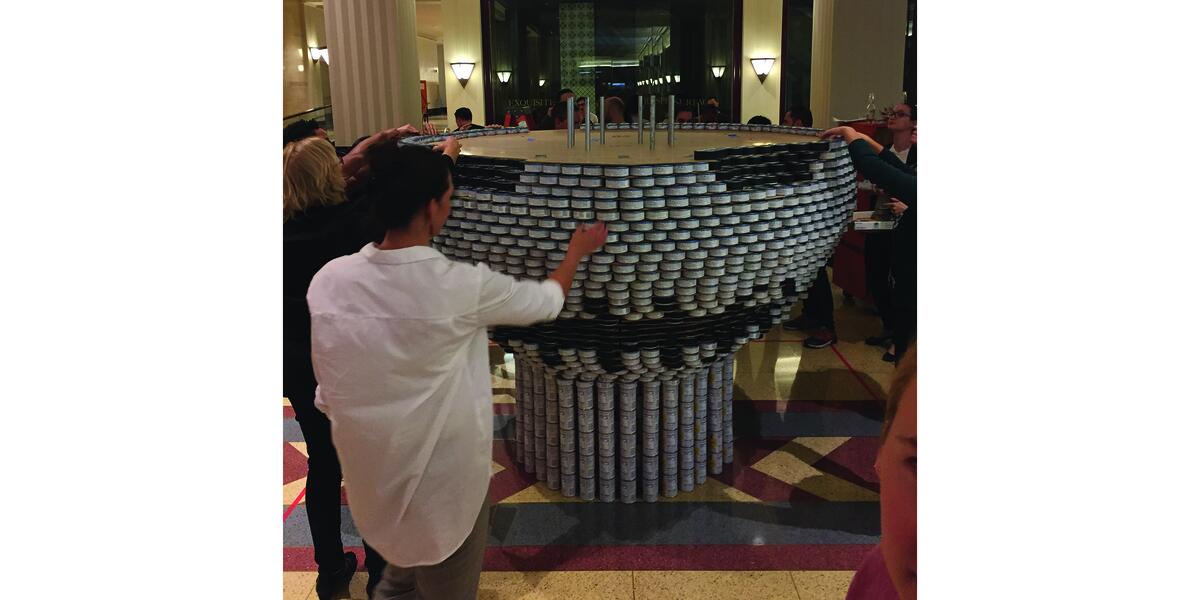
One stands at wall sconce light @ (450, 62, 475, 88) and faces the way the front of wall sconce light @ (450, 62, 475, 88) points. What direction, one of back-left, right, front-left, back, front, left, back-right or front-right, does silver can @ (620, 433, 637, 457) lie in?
front

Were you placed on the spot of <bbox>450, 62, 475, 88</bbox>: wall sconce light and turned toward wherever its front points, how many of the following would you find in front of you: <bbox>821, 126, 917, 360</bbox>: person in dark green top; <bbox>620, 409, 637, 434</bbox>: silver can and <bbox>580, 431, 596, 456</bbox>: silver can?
3

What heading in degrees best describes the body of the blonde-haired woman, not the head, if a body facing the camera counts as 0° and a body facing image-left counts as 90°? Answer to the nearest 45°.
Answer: approximately 225°

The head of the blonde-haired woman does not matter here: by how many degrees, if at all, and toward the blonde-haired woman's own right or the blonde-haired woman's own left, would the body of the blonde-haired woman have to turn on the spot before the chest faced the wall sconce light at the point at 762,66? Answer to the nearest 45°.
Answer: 0° — they already face it

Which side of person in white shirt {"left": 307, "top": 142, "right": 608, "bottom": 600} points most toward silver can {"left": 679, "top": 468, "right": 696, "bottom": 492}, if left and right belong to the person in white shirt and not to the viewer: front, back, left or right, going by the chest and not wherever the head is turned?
front

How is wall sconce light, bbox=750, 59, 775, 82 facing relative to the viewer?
toward the camera

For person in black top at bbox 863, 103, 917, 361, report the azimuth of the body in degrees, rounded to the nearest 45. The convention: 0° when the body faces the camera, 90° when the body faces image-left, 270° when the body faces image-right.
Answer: approximately 45°

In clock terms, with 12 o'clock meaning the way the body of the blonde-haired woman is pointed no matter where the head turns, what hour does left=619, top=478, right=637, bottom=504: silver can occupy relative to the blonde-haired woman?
The silver can is roughly at 12 o'clock from the blonde-haired woman.

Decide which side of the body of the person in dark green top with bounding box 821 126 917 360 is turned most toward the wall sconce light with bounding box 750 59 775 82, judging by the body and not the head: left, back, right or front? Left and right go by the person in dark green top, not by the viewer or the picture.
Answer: right

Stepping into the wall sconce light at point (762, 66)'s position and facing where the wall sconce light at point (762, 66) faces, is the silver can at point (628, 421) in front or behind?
in front

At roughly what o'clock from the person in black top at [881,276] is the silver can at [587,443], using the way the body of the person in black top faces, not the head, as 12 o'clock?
The silver can is roughly at 11 o'clock from the person in black top.

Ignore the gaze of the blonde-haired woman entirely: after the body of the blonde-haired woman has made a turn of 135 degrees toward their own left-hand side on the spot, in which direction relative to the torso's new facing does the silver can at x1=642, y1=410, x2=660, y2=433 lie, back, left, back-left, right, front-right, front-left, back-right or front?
back-right

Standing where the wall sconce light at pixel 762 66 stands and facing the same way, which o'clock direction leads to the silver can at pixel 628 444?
The silver can is roughly at 12 o'clock from the wall sconce light.

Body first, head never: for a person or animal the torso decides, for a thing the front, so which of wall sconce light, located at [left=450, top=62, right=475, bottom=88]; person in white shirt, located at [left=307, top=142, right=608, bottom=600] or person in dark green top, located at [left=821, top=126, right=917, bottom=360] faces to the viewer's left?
the person in dark green top

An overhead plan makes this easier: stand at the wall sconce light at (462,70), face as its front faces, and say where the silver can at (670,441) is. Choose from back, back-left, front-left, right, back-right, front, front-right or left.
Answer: front

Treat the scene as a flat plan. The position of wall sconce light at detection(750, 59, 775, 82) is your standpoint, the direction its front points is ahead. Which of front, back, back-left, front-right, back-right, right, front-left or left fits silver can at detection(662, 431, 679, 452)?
front

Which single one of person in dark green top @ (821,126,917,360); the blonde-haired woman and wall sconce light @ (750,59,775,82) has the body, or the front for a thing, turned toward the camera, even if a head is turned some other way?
the wall sconce light

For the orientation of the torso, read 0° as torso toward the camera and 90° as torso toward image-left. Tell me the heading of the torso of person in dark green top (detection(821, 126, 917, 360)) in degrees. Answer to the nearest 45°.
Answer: approximately 90°

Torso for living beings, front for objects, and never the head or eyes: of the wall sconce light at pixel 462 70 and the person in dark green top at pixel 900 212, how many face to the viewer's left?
1

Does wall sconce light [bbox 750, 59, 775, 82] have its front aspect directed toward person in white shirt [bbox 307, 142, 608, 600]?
yes

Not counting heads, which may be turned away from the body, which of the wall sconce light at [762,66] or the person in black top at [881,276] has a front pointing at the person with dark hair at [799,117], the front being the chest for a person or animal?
the wall sconce light
